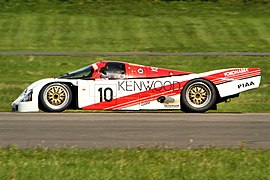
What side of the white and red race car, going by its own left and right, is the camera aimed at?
left
